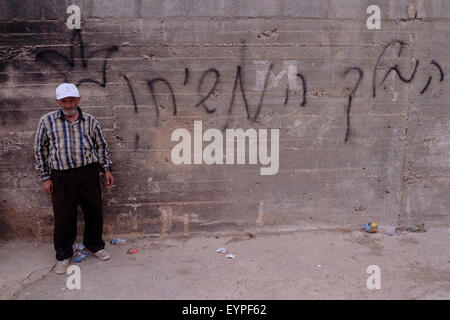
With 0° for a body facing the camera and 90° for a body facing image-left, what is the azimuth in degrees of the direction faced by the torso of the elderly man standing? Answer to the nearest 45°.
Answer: approximately 0°

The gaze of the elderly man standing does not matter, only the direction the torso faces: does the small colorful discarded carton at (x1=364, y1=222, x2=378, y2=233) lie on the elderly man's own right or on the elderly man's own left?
on the elderly man's own left

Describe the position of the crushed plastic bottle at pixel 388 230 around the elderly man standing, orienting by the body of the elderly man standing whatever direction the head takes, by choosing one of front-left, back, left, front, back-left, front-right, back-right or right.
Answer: left
